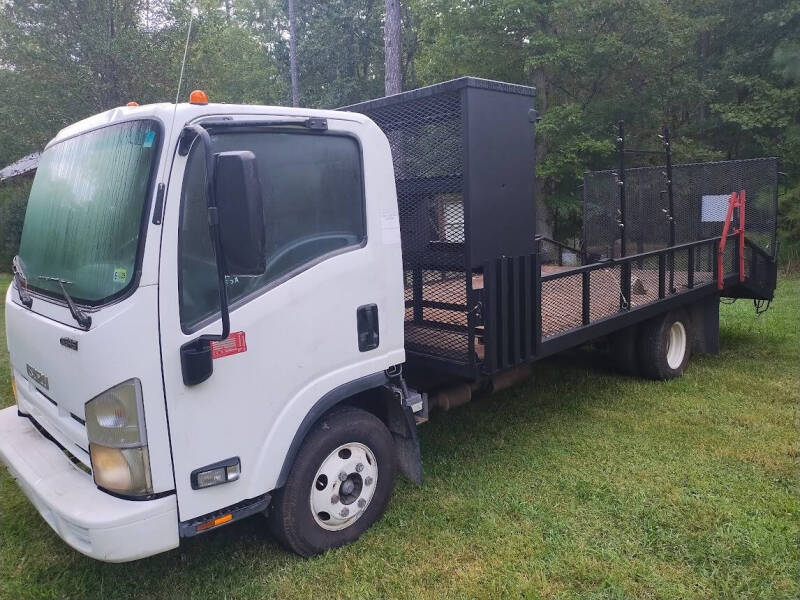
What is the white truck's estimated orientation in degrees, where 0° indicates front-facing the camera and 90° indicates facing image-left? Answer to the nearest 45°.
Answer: approximately 45°
